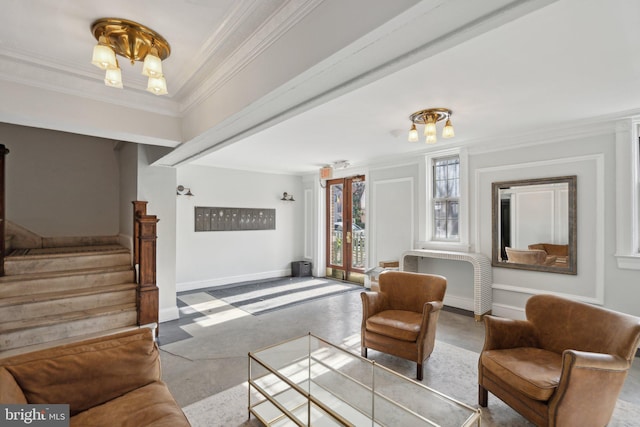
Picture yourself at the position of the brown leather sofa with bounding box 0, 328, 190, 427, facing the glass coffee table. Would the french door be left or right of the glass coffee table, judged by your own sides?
left

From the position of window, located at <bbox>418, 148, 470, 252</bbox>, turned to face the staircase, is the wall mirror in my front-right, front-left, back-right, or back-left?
back-left

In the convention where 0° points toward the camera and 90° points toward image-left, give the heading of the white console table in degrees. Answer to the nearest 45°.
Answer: approximately 45°

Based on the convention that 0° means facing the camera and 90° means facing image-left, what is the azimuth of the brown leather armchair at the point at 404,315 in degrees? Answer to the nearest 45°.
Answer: approximately 45°

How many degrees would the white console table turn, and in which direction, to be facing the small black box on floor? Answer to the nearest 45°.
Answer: approximately 90° to its right

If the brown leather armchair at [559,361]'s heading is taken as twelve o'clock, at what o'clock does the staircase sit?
The staircase is roughly at 1 o'clock from the brown leather armchair.

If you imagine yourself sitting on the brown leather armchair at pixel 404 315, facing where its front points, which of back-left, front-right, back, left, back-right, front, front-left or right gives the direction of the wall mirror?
back
